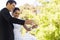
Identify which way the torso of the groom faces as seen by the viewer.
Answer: to the viewer's right
